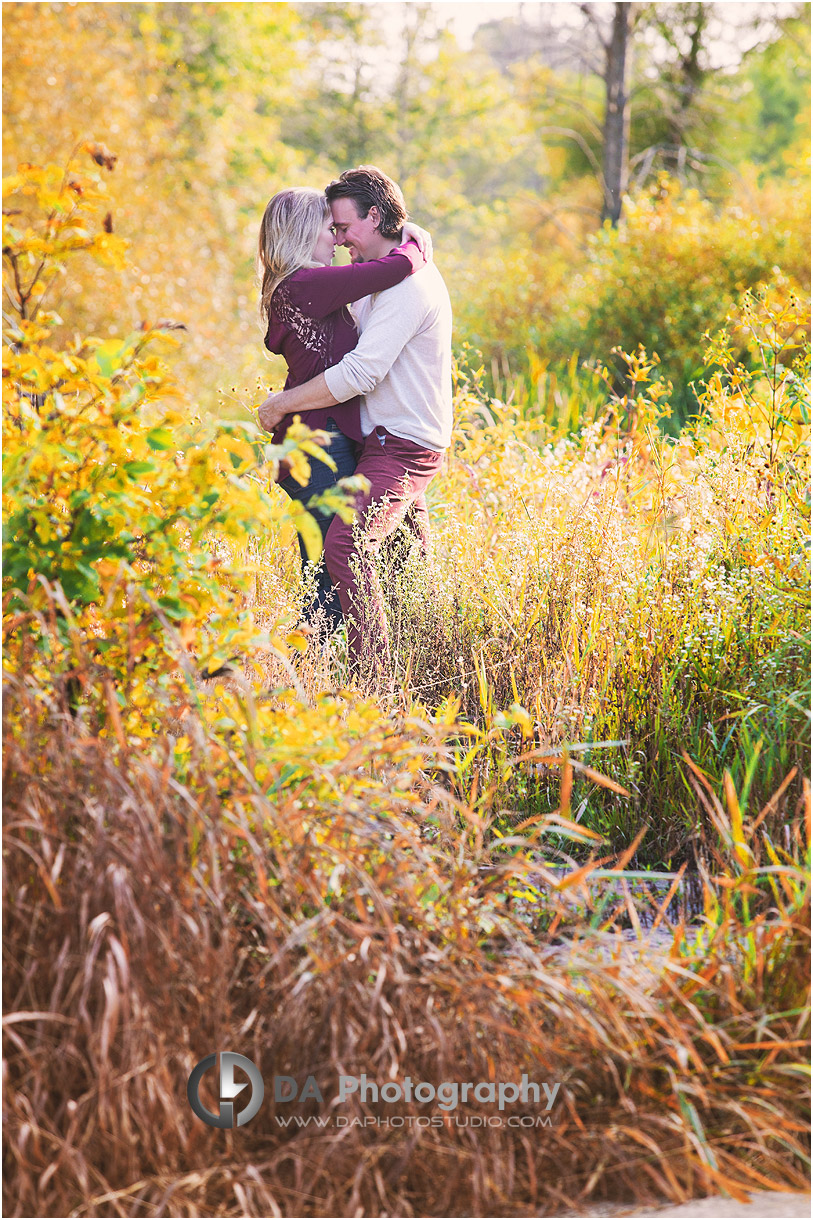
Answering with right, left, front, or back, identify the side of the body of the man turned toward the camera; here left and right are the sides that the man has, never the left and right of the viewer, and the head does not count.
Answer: left
